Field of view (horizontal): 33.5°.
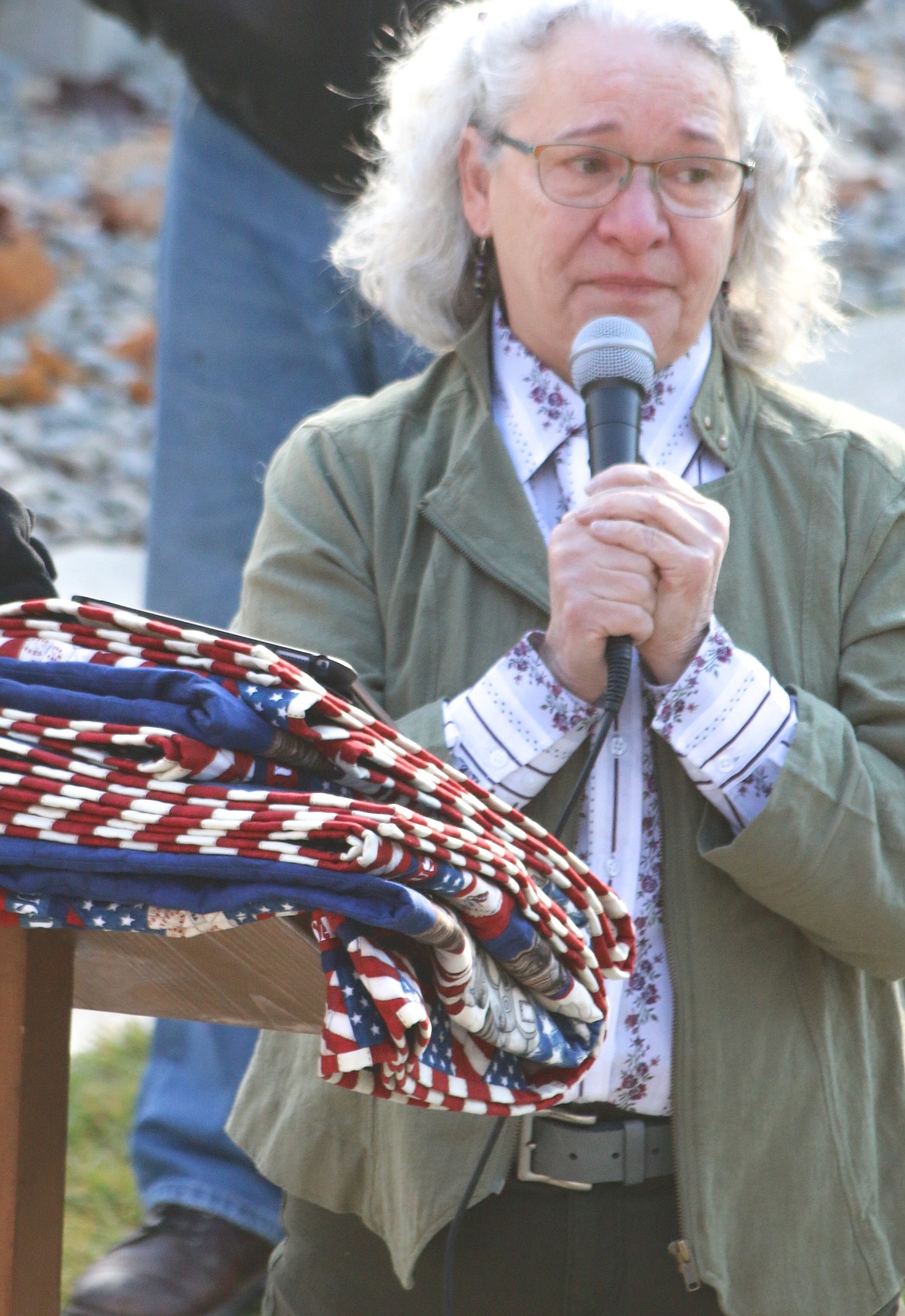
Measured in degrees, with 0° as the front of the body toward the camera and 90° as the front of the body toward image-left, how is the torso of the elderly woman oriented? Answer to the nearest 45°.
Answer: approximately 0°

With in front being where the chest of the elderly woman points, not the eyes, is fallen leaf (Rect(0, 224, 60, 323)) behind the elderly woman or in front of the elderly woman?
behind

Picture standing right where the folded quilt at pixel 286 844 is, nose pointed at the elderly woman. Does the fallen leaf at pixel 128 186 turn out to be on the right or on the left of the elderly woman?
left

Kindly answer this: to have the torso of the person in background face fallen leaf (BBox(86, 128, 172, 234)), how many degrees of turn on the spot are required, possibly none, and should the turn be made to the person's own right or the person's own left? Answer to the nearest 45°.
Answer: approximately 135° to the person's own right

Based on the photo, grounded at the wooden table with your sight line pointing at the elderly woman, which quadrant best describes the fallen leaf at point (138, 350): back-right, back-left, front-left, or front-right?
front-left

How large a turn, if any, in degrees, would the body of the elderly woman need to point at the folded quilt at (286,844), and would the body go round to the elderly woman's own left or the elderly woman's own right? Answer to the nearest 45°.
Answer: approximately 45° to the elderly woman's own right

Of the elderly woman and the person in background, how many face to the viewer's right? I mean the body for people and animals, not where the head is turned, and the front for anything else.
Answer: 0

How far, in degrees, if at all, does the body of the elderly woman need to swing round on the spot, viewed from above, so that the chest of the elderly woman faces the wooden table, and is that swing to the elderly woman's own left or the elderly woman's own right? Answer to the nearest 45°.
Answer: approximately 45° to the elderly woman's own right

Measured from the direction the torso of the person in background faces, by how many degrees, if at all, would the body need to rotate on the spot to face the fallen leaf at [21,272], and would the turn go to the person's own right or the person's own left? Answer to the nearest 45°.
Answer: approximately 135° to the person's own right
